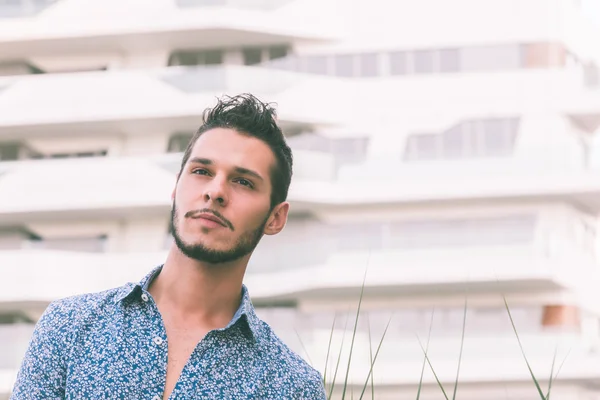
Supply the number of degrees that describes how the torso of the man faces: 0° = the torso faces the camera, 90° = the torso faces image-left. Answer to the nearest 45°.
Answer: approximately 0°

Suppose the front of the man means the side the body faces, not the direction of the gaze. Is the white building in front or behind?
behind
